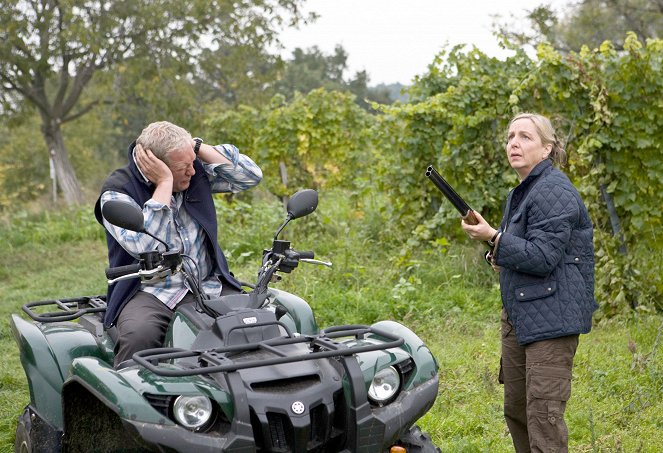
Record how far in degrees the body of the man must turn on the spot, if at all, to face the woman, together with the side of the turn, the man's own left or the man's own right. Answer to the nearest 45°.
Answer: approximately 45° to the man's own left

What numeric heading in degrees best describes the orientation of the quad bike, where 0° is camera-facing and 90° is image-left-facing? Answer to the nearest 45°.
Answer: approximately 315°

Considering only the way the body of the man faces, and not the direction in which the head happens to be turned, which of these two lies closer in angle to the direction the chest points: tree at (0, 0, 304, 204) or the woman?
the woman

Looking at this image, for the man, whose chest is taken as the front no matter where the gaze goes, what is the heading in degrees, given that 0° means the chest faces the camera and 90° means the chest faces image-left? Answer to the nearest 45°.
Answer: approximately 315°

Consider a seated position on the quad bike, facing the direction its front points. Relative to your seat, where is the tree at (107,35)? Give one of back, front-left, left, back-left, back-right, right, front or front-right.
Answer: back-left

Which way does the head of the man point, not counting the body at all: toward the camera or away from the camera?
toward the camera

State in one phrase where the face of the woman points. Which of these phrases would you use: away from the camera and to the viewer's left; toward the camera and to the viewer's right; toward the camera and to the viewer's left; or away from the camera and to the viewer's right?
toward the camera and to the viewer's left

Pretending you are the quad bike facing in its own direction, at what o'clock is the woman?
The woman is roughly at 10 o'clock from the quad bike.
